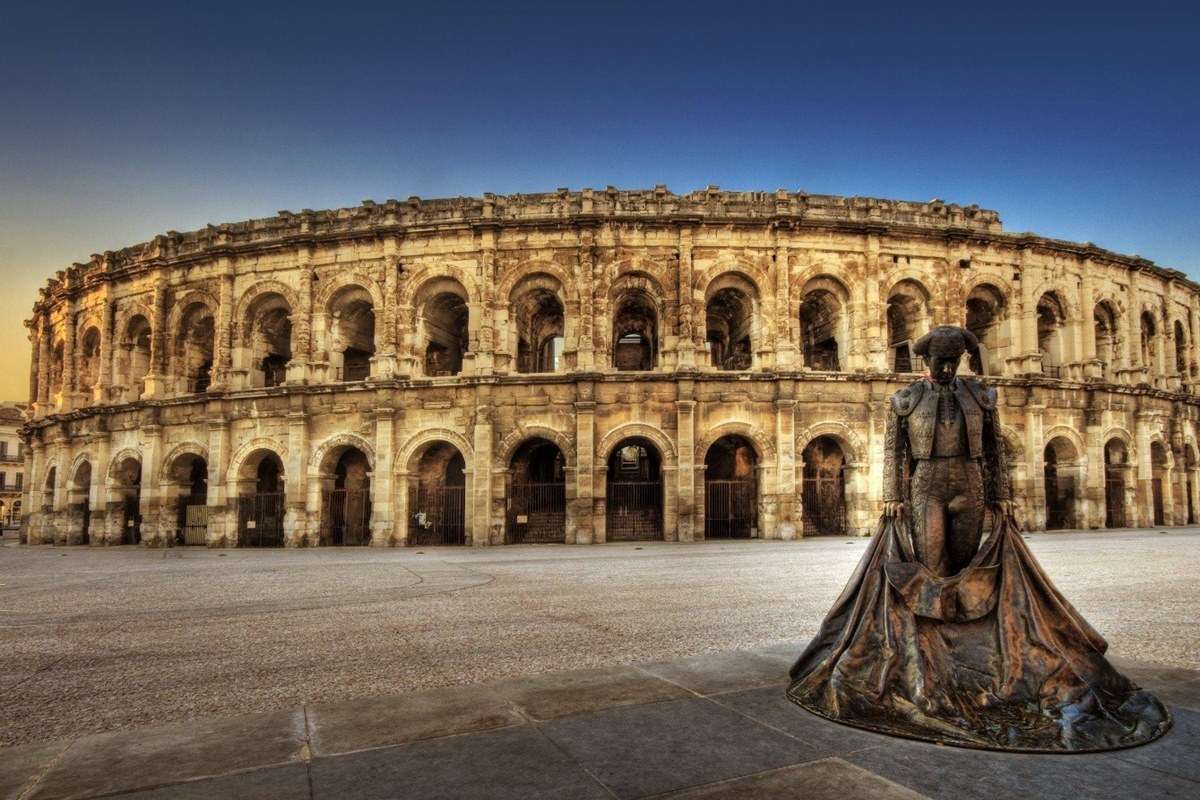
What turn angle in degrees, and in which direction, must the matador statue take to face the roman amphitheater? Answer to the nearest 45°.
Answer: approximately 135° to its right

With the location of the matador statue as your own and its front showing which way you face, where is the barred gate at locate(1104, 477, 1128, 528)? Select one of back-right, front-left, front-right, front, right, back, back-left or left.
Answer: back

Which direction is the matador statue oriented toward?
toward the camera
